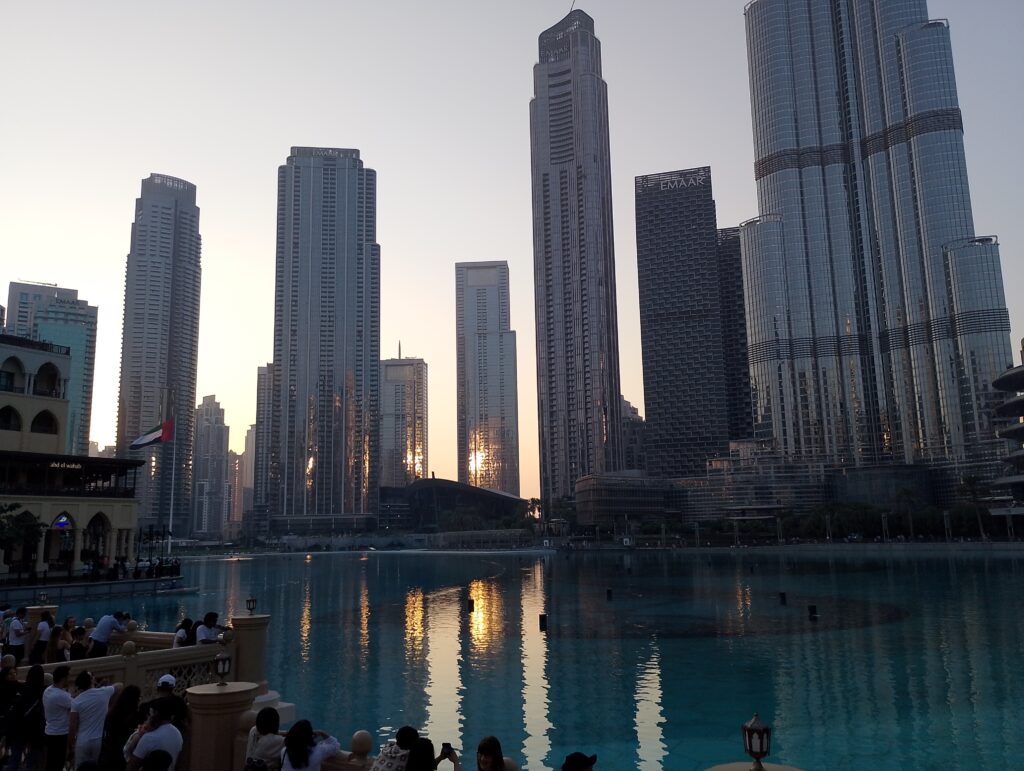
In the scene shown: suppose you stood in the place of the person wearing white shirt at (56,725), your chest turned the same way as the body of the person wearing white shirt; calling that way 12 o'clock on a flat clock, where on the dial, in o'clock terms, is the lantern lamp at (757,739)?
The lantern lamp is roughly at 3 o'clock from the person wearing white shirt.

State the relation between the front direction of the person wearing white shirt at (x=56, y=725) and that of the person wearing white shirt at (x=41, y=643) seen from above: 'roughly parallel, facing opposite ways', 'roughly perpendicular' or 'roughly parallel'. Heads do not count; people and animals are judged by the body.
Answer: roughly parallel

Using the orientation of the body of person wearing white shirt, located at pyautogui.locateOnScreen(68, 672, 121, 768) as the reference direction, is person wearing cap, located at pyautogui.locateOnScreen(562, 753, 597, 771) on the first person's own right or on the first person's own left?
on the first person's own right

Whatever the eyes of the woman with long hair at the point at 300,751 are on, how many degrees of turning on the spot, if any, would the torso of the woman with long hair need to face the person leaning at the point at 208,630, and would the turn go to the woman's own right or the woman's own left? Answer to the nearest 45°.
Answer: approximately 45° to the woman's own left

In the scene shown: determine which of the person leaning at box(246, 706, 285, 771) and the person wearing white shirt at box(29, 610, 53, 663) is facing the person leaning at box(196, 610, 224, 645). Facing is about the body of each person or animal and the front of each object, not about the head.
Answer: the person leaning at box(246, 706, 285, 771)

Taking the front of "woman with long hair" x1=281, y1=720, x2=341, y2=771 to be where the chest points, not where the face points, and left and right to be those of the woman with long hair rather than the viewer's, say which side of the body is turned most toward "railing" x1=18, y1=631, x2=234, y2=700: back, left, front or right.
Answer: left

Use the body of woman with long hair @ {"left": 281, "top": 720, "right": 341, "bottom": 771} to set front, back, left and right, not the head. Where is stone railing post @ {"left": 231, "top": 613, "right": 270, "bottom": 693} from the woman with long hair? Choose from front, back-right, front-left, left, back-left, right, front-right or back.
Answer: front-left

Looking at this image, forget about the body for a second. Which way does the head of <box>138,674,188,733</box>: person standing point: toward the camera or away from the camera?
away from the camera

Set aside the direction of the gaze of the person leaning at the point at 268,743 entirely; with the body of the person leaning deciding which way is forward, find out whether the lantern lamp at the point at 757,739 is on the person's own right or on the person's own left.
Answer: on the person's own right

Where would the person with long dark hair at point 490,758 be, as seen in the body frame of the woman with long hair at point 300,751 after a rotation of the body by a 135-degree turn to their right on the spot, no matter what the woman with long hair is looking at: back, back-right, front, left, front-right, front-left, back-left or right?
front-left

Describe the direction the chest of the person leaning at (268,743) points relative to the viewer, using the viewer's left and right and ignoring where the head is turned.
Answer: facing away from the viewer

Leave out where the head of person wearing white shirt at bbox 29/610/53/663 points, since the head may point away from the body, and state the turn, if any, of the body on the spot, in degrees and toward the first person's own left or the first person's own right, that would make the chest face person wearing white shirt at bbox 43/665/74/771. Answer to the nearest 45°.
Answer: approximately 135° to the first person's own right

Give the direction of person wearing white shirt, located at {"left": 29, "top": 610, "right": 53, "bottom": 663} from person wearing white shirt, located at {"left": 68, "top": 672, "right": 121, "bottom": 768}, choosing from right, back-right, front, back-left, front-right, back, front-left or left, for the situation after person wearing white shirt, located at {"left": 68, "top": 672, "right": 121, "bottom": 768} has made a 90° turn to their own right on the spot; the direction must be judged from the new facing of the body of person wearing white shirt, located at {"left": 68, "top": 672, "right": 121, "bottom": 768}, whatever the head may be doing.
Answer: back-left

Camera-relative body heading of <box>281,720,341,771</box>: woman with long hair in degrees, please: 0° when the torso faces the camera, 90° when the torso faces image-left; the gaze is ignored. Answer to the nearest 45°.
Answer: approximately 225°

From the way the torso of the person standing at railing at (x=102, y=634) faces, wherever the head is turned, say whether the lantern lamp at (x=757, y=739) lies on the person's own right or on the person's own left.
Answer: on the person's own right

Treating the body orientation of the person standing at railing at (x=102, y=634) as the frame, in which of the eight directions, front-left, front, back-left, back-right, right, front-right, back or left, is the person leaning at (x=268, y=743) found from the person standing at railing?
right

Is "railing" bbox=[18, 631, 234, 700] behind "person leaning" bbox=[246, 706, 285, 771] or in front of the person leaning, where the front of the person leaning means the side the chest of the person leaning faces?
in front

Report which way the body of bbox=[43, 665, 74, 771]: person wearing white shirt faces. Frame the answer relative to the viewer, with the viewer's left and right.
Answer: facing away from the viewer and to the right of the viewer
